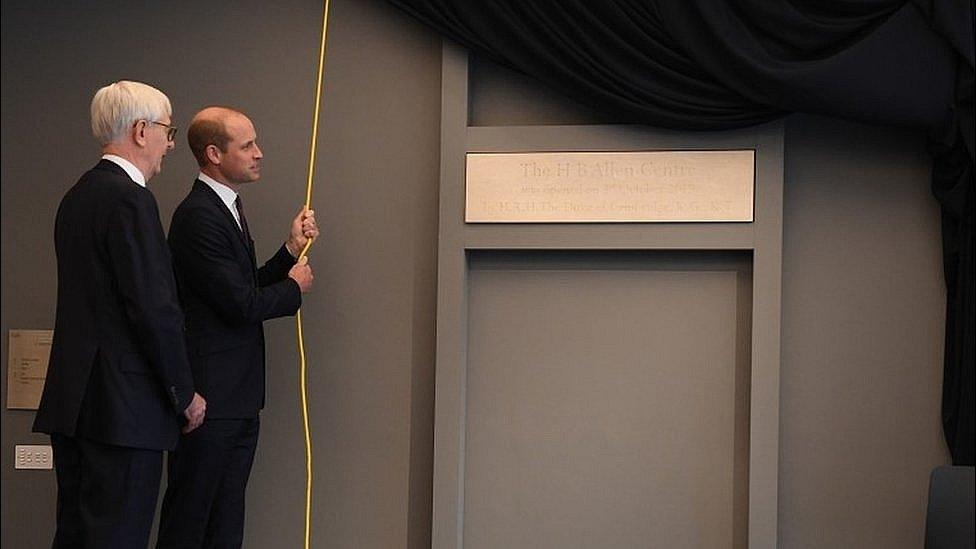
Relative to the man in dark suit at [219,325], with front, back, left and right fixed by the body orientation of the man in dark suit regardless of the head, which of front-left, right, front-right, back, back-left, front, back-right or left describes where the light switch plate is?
back-left

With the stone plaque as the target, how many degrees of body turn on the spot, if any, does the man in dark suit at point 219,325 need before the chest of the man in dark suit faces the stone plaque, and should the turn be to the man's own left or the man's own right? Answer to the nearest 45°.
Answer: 0° — they already face it

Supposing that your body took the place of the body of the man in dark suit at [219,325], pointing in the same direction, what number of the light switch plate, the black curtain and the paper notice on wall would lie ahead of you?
1

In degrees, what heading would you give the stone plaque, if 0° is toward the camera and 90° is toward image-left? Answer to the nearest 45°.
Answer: approximately 0°

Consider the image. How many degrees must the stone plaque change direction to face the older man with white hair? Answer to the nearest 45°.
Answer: approximately 45° to its right

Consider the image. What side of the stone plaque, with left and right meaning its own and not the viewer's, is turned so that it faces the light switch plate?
right

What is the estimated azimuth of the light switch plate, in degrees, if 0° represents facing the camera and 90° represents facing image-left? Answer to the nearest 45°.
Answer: approximately 0°

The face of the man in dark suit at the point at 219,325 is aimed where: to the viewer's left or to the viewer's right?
to the viewer's right

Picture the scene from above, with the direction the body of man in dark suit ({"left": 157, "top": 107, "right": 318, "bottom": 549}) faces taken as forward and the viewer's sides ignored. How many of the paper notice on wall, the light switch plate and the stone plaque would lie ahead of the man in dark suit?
1

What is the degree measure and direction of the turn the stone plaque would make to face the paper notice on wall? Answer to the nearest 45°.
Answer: approximately 90° to its right

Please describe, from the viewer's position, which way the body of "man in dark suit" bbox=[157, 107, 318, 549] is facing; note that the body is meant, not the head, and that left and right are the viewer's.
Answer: facing to the right of the viewer

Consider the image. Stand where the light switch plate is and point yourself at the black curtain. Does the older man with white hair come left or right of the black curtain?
right

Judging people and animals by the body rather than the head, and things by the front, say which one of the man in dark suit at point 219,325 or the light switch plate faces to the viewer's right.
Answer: the man in dark suit

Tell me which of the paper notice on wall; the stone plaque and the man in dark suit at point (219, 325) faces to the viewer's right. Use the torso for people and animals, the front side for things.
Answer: the man in dark suit
